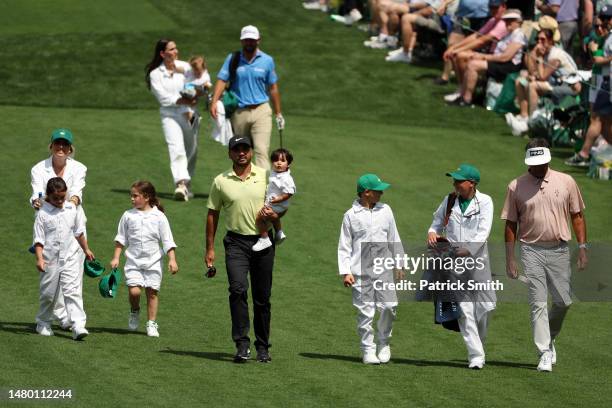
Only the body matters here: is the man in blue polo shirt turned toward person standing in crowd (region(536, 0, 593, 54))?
no

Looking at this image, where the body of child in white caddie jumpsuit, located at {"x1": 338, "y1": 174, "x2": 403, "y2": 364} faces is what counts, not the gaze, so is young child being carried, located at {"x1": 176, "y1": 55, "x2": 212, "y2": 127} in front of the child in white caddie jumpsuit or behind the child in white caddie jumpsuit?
behind

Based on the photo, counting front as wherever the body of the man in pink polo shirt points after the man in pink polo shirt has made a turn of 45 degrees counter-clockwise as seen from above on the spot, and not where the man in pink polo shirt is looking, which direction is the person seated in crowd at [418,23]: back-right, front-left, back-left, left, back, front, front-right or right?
back-left

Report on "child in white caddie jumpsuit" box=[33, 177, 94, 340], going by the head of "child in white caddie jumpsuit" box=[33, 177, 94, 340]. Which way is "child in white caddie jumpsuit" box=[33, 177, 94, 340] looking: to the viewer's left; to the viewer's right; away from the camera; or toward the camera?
toward the camera

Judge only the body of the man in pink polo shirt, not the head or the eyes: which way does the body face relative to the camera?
toward the camera

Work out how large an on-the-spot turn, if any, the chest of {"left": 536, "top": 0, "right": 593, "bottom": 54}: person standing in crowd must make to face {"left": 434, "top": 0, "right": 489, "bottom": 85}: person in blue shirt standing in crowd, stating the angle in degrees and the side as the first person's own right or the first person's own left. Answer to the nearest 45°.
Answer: approximately 45° to the first person's own right

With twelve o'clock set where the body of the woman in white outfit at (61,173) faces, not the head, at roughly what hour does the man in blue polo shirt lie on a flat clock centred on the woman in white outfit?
The man in blue polo shirt is roughly at 7 o'clock from the woman in white outfit.

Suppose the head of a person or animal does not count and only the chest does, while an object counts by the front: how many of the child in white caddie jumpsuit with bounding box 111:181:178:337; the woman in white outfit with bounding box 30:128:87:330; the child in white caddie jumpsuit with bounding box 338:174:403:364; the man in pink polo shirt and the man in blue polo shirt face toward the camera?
5

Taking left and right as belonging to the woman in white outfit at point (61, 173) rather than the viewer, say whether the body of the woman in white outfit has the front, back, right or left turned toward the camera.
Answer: front

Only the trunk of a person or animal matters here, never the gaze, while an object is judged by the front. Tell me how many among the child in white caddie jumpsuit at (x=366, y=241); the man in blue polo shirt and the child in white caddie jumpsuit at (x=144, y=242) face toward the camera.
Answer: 3

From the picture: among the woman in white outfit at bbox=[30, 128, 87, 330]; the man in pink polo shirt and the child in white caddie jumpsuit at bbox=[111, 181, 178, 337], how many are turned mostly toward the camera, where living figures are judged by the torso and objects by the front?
3

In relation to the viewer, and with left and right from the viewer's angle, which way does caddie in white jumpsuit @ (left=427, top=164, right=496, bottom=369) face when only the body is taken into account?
facing the viewer and to the left of the viewer

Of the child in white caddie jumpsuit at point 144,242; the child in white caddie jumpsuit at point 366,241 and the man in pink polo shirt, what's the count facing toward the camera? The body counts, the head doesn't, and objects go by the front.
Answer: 3

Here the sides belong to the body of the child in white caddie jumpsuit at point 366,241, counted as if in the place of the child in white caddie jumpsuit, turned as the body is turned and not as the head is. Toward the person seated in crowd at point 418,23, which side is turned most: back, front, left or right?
back

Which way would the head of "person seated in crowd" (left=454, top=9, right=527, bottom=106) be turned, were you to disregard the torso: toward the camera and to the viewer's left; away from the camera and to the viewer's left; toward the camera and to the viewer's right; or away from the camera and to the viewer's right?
toward the camera and to the viewer's left

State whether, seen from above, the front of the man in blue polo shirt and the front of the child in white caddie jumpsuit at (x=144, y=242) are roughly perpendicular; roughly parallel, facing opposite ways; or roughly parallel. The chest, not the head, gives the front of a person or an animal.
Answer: roughly parallel

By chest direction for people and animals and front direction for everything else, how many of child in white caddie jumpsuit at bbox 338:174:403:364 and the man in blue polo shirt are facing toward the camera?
2

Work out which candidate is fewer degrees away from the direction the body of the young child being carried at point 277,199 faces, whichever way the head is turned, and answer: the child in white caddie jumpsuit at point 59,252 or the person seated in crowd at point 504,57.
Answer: the child in white caddie jumpsuit

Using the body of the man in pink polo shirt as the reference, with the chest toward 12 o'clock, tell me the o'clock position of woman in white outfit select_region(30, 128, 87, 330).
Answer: The woman in white outfit is roughly at 3 o'clock from the man in pink polo shirt.

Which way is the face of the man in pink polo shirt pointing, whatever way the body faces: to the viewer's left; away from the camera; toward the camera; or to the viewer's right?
toward the camera
